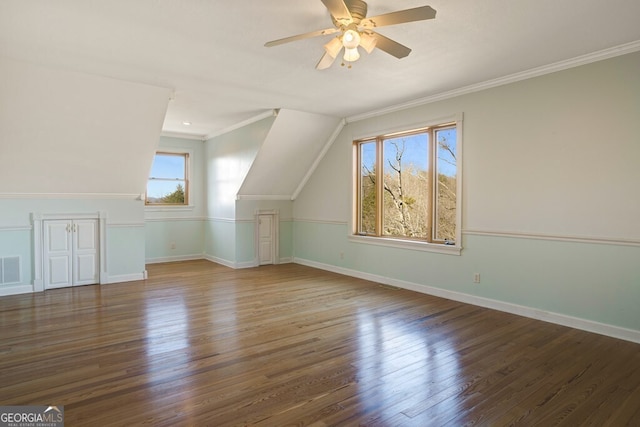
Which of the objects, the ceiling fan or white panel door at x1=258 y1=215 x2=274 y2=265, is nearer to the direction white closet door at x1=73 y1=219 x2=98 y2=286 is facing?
the ceiling fan

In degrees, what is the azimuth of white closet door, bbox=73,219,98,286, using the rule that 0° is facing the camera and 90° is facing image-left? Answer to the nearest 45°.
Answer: approximately 0°

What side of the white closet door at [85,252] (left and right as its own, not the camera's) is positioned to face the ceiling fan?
front

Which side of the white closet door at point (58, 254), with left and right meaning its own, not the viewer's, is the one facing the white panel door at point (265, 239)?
left

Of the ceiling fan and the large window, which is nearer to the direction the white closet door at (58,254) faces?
the ceiling fan

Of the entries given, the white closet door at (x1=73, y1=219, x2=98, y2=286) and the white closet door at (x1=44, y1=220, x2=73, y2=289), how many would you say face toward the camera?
2

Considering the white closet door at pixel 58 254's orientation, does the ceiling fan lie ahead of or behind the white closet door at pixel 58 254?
ahead

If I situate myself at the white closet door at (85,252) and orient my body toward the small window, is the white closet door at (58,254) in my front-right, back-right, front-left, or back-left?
back-left

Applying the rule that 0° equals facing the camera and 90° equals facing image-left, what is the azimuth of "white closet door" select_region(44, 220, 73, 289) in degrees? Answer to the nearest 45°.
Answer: approximately 0°

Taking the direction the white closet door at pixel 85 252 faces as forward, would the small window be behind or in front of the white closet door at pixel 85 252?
behind

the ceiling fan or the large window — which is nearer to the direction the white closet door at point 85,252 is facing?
the ceiling fan

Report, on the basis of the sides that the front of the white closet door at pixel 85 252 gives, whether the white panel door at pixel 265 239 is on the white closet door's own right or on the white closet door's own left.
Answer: on the white closet door's own left

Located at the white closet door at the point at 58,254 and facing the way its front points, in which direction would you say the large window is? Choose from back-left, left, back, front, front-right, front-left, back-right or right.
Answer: front-left
